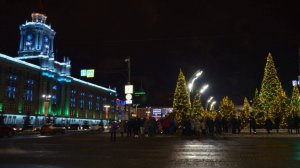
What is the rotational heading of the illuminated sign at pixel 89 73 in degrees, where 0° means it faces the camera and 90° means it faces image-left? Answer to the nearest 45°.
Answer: approximately 0°

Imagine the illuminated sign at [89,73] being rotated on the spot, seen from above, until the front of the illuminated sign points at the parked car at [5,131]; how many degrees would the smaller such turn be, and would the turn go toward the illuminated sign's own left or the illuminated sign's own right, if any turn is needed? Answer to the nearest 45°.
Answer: approximately 90° to the illuminated sign's own right
